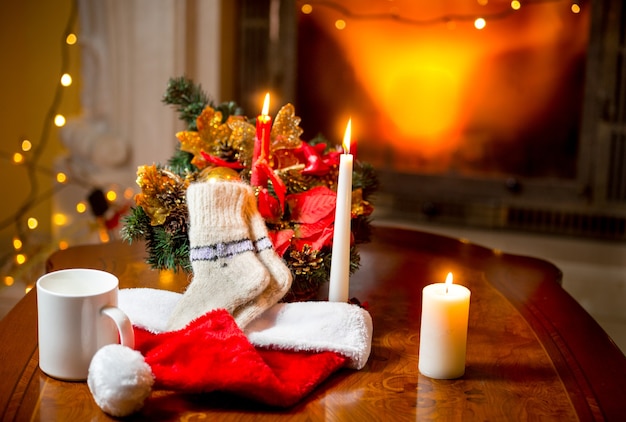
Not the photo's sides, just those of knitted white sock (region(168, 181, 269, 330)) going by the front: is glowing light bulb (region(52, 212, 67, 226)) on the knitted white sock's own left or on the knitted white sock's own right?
on the knitted white sock's own right

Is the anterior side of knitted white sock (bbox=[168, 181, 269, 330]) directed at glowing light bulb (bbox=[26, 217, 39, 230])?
no
